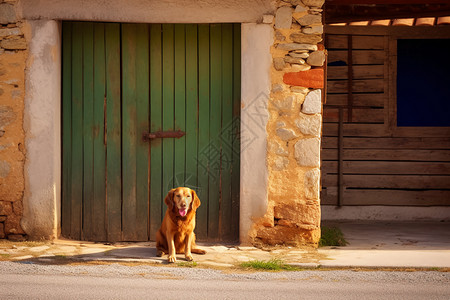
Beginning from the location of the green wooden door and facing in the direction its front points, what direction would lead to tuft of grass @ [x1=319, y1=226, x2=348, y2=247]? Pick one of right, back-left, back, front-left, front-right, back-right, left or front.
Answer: left

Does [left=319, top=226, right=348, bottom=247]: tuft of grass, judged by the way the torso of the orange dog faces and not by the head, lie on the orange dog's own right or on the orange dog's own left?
on the orange dog's own left

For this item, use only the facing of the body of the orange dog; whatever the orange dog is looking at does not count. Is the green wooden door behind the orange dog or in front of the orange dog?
behind

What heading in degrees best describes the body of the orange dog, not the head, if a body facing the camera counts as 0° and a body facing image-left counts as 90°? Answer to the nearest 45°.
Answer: approximately 0°

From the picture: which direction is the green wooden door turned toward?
toward the camera

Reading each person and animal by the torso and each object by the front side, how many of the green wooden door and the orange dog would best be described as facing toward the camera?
2

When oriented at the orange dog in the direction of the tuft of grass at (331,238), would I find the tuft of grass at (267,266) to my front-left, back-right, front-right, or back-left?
front-right

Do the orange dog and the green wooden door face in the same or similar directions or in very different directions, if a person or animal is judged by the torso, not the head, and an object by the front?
same or similar directions
